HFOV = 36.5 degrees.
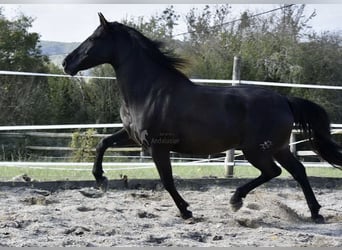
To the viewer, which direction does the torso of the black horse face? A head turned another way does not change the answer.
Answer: to the viewer's left

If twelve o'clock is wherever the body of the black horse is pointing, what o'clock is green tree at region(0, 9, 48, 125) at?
The green tree is roughly at 2 o'clock from the black horse.
